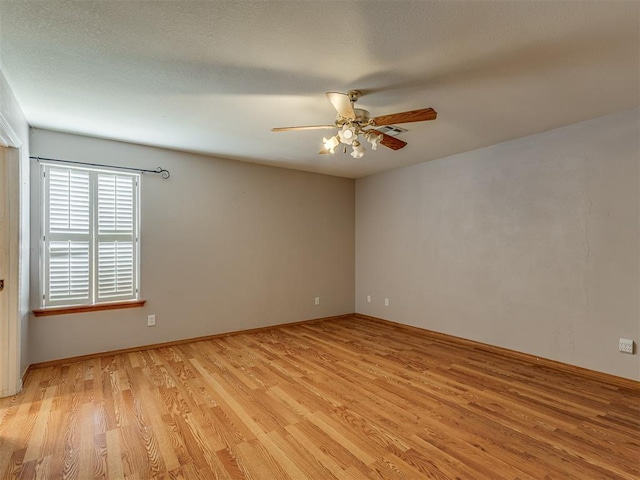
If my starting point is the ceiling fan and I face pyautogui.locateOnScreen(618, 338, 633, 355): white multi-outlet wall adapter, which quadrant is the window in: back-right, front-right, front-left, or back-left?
back-left

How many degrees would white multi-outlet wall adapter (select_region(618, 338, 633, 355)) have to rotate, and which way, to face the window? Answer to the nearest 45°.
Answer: approximately 45° to its right

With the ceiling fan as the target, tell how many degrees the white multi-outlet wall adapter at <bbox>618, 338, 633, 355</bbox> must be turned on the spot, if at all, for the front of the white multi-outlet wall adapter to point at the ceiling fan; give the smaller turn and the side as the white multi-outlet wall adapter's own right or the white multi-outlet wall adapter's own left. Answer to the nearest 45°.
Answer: approximately 45° to the white multi-outlet wall adapter's own right
